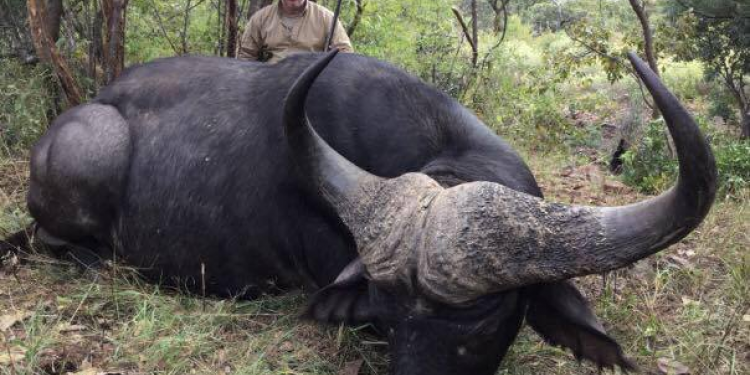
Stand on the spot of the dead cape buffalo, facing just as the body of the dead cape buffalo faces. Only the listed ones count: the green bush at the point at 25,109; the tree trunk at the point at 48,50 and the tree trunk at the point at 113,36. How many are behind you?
3

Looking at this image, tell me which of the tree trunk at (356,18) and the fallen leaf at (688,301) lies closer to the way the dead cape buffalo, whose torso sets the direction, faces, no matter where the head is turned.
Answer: the fallen leaf

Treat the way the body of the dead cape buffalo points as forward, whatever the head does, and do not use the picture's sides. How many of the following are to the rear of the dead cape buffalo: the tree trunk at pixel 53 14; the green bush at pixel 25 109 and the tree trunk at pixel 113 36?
3

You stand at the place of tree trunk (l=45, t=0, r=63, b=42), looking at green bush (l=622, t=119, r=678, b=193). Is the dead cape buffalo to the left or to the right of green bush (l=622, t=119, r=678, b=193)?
right

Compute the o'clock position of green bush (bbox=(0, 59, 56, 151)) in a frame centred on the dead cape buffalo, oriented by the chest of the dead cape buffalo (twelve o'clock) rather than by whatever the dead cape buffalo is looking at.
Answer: The green bush is roughly at 6 o'clock from the dead cape buffalo.

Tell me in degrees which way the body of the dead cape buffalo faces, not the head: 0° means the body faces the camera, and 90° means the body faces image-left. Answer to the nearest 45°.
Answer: approximately 315°

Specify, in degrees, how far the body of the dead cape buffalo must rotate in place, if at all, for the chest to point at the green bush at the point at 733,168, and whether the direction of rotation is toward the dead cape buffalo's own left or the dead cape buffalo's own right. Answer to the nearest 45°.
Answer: approximately 90° to the dead cape buffalo's own left

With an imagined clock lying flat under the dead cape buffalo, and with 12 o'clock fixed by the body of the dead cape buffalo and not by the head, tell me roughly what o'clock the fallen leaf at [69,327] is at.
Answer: The fallen leaf is roughly at 4 o'clock from the dead cape buffalo.

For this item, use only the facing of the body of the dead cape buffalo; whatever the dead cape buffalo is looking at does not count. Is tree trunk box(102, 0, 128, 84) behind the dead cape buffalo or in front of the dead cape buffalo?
behind
